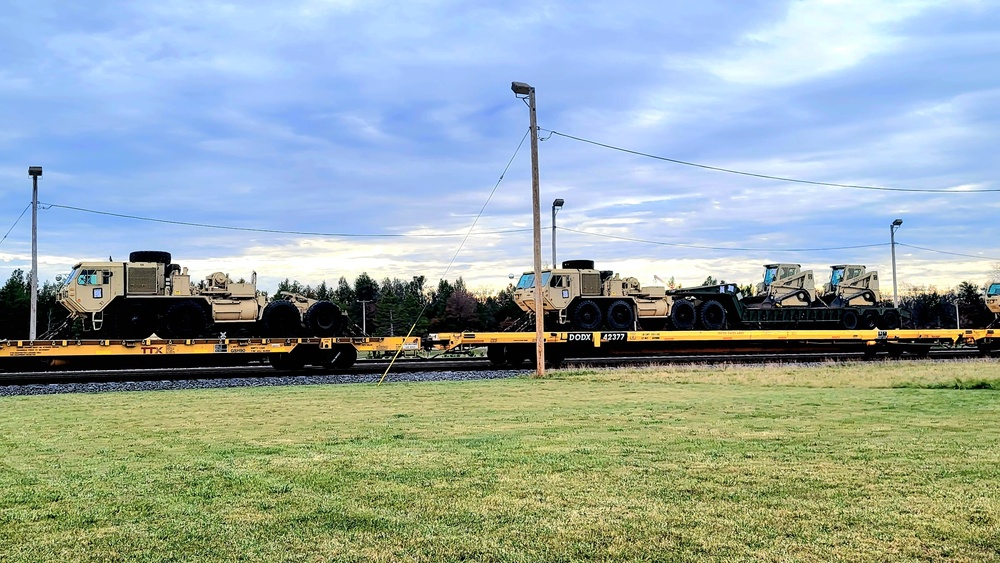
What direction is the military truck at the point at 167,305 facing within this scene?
to the viewer's left

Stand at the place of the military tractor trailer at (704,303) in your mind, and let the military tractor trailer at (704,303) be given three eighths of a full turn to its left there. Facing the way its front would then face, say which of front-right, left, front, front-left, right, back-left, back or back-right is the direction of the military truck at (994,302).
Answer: left

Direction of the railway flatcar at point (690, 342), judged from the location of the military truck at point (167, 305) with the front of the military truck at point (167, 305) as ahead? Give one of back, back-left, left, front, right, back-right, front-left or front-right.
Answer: back

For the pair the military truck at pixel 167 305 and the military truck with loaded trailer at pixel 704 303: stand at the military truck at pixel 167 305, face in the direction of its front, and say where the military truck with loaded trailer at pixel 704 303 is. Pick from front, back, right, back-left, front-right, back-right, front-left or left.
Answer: back

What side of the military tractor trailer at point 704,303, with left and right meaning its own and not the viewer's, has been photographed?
left

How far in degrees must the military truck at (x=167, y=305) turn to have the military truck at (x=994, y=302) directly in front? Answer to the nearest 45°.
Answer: approximately 180°

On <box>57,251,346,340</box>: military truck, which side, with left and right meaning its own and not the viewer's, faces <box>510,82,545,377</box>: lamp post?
back

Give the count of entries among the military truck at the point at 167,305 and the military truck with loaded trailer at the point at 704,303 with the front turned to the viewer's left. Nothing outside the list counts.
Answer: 2

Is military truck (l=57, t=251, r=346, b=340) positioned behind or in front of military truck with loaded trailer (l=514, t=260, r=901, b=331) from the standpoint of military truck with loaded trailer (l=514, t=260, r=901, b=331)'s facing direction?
in front
